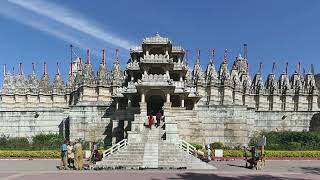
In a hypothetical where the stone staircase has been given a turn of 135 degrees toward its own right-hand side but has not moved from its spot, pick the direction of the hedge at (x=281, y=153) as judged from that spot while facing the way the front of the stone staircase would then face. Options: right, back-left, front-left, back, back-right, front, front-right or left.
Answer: right

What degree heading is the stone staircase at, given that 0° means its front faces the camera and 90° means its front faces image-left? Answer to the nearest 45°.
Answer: approximately 0°

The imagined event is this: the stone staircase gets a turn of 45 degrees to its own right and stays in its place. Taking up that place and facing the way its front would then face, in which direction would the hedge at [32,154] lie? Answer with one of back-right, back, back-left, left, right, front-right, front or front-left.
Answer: right
